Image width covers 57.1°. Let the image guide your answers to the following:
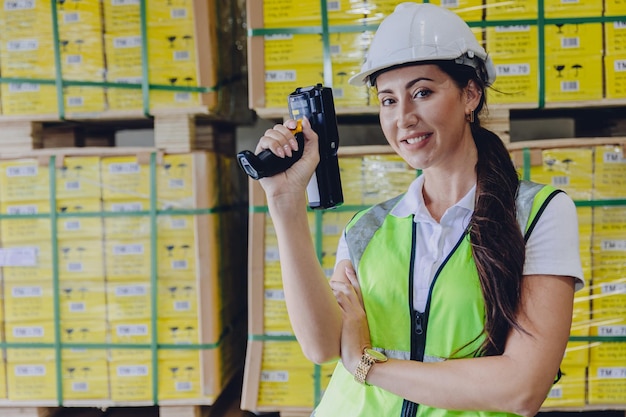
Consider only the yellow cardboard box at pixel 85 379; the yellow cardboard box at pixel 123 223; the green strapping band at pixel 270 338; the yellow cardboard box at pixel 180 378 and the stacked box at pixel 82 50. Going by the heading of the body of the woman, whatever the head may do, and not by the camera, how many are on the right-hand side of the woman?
5

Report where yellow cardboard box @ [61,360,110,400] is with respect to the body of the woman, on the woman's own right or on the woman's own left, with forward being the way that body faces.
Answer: on the woman's own right

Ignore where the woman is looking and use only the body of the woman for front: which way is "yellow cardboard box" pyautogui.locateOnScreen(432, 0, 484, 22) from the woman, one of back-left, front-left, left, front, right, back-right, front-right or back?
back-right

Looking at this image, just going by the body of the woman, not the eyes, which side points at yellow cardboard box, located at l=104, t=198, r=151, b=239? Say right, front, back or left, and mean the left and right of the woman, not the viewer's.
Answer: right

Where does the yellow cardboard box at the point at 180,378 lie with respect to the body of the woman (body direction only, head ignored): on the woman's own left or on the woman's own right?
on the woman's own right

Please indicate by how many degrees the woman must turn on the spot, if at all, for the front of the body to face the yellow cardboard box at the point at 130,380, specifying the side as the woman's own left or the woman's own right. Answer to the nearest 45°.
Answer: approximately 90° to the woman's own right

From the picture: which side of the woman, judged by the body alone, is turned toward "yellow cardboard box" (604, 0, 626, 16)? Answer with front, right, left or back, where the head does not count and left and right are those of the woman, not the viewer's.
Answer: back

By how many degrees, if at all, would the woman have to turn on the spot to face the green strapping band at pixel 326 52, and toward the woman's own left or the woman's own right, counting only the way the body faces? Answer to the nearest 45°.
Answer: approximately 135° to the woman's own right

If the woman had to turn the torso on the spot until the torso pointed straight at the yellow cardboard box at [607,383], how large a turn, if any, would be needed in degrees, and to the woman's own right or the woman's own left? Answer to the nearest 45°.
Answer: approximately 180°

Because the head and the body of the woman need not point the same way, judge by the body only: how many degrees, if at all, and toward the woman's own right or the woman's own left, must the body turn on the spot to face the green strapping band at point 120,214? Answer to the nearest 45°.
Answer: approximately 90° to the woman's own right

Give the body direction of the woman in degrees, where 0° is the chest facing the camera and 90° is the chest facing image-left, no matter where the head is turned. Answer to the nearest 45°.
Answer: approximately 45°

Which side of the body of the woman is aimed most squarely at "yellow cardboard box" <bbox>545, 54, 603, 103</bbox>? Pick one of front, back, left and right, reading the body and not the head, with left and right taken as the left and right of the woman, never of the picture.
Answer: back

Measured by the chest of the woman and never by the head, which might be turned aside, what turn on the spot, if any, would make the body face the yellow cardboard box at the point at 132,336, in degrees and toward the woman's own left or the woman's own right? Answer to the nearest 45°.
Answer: approximately 90° to the woman's own right
